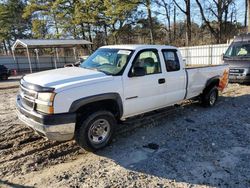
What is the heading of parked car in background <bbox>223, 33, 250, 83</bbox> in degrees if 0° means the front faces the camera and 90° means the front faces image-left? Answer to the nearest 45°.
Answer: approximately 0°

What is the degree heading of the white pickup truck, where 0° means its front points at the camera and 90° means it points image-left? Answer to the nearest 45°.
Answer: approximately 45°

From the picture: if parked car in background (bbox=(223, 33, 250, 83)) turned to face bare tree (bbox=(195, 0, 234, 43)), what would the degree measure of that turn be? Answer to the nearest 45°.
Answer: approximately 180°

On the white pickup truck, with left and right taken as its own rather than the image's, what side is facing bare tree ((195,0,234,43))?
back

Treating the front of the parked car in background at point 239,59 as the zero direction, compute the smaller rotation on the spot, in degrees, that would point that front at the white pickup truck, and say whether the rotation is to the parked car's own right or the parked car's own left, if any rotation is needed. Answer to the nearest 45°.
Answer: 0° — it already faces it

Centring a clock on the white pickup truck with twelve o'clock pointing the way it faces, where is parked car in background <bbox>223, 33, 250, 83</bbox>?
The parked car in background is roughly at 6 o'clock from the white pickup truck.
